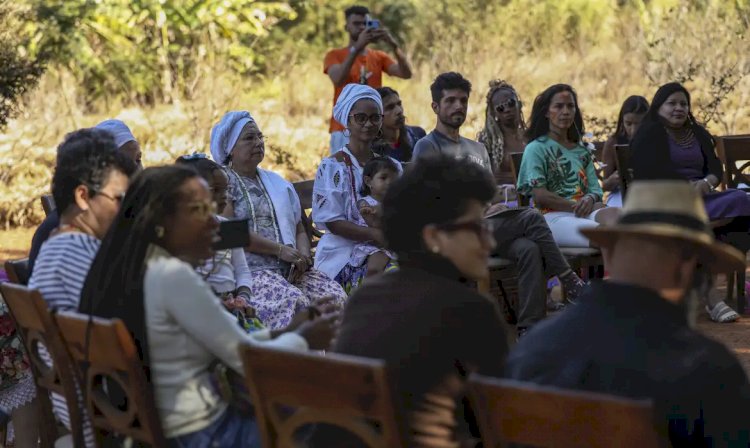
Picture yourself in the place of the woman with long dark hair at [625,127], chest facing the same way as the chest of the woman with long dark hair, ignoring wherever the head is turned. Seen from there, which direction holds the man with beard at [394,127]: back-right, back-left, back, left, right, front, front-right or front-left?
right

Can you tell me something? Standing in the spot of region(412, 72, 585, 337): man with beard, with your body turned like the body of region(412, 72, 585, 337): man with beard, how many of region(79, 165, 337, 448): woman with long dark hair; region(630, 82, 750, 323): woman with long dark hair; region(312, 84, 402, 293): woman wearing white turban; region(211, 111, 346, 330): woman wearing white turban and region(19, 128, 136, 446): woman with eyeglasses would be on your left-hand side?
1

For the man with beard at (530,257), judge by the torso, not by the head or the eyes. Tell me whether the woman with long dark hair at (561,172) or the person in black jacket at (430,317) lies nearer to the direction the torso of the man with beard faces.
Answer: the person in black jacket

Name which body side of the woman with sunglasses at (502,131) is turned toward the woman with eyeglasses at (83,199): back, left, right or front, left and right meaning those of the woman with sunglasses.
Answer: front

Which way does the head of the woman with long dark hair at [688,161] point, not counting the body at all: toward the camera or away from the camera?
toward the camera

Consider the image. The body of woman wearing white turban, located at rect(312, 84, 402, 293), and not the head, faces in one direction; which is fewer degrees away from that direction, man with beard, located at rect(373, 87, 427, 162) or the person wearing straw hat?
the person wearing straw hat

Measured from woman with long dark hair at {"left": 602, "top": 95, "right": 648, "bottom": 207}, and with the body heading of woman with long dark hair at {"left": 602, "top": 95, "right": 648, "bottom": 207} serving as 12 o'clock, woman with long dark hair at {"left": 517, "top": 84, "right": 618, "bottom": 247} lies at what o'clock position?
woman with long dark hair at {"left": 517, "top": 84, "right": 618, "bottom": 247} is roughly at 2 o'clock from woman with long dark hair at {"left": 602, "top": 95, "right": 648, "bottom": 207}.

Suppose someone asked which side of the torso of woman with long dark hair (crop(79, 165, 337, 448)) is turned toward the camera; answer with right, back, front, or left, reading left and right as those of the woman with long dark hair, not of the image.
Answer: right

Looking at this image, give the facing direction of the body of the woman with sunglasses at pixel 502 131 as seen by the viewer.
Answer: toward the camera

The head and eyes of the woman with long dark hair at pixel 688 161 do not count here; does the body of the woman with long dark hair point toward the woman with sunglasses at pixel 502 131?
no

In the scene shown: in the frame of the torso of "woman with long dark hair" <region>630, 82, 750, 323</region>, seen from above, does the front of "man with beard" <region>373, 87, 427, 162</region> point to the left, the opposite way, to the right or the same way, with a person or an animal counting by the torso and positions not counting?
the same way

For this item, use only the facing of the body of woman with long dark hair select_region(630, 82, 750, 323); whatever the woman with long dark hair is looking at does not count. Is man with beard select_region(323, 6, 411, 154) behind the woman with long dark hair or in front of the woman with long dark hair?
behind

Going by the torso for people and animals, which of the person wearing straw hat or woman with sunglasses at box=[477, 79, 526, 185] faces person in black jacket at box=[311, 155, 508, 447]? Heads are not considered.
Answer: the woman with sunglasses

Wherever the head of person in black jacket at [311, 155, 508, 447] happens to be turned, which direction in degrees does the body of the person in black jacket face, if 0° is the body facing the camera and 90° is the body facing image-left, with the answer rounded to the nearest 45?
approximately 225°

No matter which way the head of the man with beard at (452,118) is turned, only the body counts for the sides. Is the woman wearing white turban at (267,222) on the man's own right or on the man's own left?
on the man's own right
